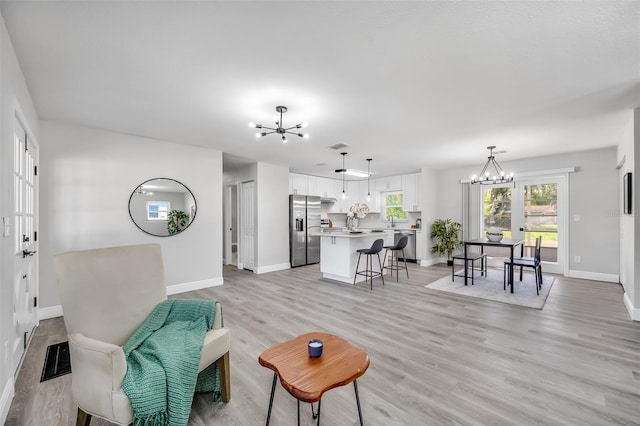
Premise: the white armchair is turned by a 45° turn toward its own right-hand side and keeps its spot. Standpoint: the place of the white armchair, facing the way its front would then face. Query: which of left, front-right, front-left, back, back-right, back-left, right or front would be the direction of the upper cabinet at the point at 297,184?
back-left

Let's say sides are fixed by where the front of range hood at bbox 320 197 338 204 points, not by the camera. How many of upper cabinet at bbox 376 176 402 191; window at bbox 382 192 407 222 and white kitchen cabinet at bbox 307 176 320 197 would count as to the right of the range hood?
1

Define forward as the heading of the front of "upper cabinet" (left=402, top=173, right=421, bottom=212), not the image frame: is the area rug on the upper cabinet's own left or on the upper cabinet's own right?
on the upper cabinet's own left

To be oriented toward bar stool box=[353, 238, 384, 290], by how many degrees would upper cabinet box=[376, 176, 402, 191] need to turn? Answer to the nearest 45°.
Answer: approximately 45° to its left

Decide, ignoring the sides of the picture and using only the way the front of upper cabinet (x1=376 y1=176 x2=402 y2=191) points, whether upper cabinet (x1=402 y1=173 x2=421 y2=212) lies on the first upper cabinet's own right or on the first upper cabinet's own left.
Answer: on the first upper cabinet's own left

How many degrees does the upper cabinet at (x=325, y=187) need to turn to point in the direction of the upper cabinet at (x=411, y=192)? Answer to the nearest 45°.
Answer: approximately 45° to its left

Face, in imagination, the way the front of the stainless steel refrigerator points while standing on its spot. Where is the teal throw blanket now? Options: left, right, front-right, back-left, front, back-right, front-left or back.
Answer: front-right

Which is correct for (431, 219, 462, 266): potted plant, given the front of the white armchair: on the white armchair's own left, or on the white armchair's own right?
on the white armchair's own left

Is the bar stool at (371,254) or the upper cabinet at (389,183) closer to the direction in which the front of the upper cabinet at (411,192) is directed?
the bar stool

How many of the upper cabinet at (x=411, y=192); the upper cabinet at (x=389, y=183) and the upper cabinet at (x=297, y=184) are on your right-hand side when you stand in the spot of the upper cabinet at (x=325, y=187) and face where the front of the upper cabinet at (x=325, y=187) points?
1

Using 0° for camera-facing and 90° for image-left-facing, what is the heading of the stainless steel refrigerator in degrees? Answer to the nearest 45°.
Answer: approximately 315°

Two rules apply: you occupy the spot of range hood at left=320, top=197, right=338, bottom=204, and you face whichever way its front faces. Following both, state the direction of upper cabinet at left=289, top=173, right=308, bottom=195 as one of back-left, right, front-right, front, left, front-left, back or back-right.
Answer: right
